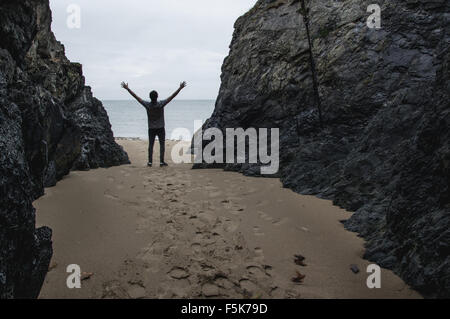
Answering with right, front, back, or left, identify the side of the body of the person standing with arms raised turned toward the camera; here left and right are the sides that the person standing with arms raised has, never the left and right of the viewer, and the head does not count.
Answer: back

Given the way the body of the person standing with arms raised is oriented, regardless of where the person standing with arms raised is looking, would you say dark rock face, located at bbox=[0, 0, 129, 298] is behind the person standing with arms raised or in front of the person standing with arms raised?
behind
